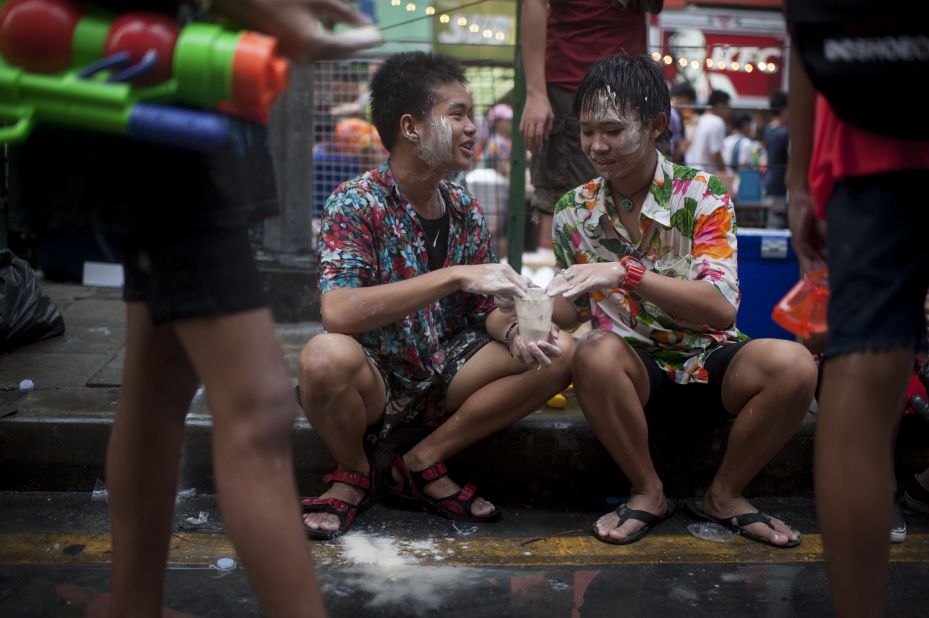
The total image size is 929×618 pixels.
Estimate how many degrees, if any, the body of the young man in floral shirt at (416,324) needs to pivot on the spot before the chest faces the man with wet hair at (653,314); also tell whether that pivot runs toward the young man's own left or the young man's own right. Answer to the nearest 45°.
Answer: approximately 45° to the young man's own left

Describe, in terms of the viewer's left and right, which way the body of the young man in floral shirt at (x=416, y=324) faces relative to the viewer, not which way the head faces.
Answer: facing the viewer and to the right of the viewer

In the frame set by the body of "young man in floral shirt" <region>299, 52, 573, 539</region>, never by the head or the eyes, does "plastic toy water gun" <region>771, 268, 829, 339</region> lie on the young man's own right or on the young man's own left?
on the young man's own left

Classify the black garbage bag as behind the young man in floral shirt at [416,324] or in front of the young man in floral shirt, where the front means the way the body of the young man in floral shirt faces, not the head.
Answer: behind

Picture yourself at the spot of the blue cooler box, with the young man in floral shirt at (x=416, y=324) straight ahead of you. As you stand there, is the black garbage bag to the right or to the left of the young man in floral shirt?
right

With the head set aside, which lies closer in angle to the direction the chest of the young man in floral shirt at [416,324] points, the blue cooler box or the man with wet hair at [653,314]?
the man with wet hair

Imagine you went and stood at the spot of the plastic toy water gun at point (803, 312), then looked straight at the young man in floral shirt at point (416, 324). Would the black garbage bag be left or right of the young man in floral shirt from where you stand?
right

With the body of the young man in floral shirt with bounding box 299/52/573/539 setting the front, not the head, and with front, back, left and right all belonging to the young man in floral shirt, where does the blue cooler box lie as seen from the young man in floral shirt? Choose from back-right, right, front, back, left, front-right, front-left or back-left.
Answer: left
